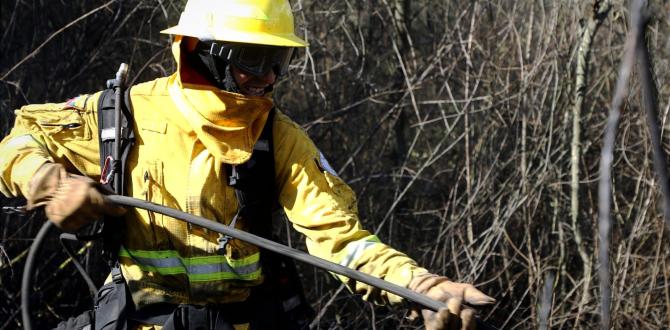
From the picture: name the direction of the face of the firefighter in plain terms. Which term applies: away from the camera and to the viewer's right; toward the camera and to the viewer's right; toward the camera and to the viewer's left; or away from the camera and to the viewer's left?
toward the camera and to the viewer's right

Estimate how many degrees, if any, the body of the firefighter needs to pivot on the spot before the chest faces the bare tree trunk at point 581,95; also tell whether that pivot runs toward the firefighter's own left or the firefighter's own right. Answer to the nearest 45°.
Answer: approximately 90° to the firefighter's own left

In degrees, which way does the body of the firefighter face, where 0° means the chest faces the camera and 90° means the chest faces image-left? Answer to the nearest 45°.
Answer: approximately 315°
